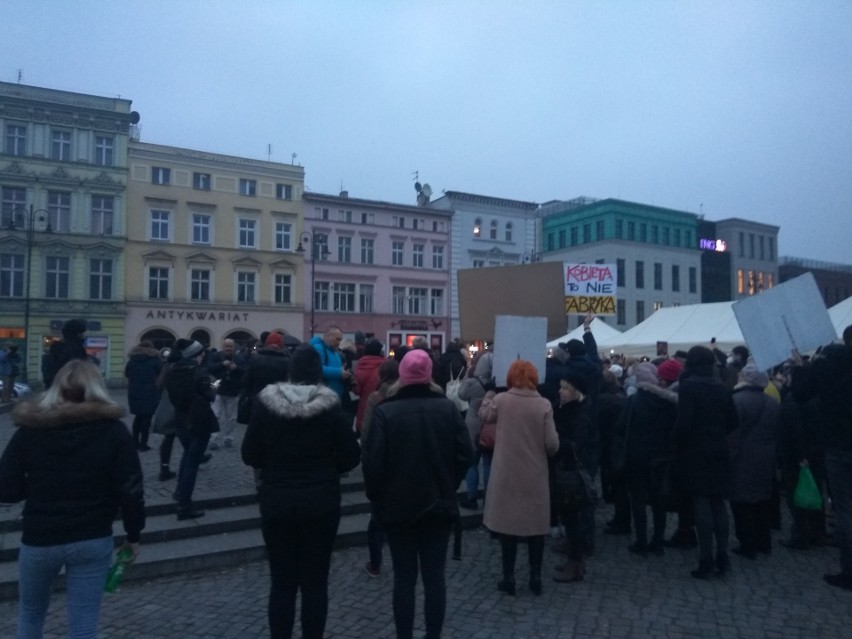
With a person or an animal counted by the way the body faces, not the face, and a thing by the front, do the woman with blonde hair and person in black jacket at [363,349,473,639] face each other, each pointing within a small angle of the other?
no

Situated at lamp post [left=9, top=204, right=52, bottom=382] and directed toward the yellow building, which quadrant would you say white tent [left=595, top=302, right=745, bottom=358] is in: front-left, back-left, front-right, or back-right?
front-right

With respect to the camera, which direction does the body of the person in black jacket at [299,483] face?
away from the camera

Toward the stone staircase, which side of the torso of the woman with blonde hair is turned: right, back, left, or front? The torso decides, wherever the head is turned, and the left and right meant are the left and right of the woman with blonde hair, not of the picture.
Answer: front

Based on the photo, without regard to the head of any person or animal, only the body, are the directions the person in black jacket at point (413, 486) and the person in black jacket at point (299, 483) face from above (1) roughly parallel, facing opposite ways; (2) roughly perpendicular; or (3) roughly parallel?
roughly parallel

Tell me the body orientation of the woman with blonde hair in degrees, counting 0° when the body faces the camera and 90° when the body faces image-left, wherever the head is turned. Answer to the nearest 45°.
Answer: approximately 180°

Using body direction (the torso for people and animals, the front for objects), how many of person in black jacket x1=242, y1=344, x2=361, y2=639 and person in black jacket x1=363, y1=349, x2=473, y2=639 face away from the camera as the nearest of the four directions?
2

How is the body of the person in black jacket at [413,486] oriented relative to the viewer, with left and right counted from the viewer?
facing away from the viewer

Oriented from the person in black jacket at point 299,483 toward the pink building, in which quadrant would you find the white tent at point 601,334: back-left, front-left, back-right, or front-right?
front-right

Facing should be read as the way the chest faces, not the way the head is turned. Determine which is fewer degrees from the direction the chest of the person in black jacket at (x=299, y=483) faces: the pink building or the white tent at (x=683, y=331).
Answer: the pink building

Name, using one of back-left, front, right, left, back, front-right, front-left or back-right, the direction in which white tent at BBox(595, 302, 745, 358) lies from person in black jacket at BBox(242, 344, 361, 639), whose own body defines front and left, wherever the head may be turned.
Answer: front-right

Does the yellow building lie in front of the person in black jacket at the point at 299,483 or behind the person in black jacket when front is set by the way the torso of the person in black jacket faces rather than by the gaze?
in front

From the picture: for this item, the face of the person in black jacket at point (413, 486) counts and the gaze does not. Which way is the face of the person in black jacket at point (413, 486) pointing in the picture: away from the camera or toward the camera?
away from the camera

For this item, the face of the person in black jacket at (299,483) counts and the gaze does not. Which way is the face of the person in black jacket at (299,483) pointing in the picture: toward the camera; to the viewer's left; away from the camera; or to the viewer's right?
away from the camera

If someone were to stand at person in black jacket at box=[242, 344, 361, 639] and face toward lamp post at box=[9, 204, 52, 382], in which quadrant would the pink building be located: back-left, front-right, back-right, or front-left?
front-right

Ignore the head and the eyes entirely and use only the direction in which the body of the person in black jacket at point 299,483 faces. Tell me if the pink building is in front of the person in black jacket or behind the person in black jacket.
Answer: in front
